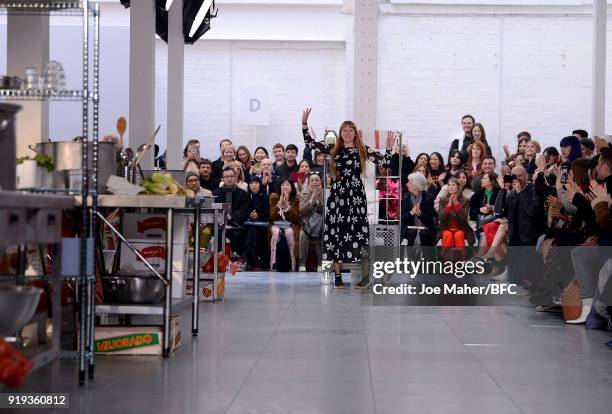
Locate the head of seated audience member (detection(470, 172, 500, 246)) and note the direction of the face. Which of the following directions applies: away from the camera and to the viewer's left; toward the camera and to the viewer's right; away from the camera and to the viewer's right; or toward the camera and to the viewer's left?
toward the camera and to the viewer's left

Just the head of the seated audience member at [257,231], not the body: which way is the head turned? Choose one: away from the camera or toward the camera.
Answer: toward the camera

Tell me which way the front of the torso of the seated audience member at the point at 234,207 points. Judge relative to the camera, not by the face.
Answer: toward the camera

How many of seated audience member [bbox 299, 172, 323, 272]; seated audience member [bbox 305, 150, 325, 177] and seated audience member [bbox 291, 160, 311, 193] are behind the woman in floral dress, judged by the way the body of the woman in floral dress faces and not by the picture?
3

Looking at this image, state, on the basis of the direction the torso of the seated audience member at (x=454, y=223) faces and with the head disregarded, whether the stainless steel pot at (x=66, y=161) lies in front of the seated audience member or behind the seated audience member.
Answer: in front

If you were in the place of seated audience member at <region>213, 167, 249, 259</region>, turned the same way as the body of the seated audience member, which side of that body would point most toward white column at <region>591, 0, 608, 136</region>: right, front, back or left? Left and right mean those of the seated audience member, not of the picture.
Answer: left

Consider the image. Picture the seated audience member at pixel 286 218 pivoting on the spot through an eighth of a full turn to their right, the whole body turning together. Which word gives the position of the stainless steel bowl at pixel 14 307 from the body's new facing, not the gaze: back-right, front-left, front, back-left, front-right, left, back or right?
front-left

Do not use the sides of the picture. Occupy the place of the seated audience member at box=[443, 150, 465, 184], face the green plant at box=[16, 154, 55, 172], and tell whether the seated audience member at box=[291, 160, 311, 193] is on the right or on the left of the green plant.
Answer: right

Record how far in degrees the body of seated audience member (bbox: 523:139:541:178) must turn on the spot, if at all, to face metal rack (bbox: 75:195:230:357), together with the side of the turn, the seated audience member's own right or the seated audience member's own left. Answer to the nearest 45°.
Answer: approximately 45° to the seated audience member's own left

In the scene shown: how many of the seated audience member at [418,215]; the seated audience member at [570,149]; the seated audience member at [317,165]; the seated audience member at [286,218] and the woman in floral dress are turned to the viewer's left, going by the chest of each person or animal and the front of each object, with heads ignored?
1

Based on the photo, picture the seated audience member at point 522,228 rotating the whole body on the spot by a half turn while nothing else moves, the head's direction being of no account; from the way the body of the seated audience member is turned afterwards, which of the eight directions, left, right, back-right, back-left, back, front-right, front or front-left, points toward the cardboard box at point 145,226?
back

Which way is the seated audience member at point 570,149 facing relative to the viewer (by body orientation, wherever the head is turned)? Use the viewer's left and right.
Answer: facing to the left of the viewer
